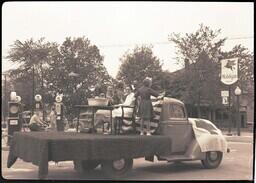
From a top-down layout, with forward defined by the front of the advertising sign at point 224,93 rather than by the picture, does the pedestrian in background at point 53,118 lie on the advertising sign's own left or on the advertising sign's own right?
on the advertising sign's own right

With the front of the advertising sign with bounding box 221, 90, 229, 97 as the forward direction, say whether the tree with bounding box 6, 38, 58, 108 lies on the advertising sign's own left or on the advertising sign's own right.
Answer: on the advertising sign's own right

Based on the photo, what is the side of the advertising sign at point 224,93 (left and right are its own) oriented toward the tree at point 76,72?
right

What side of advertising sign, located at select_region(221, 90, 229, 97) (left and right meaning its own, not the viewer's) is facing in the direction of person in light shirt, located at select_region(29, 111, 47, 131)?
right

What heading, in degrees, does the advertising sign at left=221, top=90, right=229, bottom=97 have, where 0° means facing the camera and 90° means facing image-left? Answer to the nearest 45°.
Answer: approximately 0°
